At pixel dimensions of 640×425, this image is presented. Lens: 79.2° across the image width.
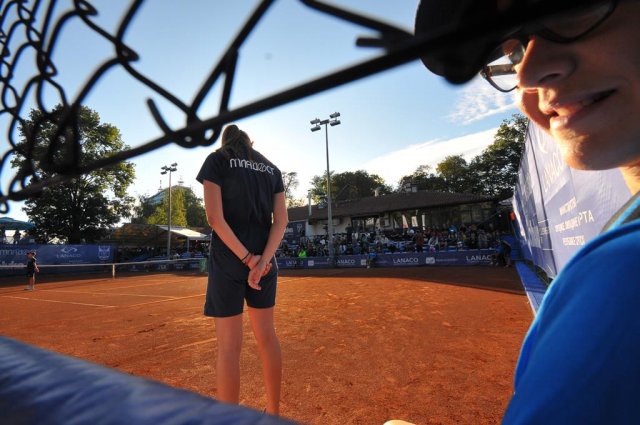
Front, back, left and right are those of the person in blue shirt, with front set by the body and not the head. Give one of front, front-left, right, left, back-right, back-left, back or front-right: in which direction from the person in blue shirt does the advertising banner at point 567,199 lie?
back-right

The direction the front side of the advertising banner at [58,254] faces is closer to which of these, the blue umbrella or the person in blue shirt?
the person in blue shirt

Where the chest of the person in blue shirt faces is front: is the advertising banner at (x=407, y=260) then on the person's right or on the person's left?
on the person's right

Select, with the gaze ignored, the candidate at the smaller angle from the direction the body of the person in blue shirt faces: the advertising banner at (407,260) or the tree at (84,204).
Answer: the tree

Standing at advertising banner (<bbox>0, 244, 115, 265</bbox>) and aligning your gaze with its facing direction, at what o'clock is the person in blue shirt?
The person in blue shirt is roughly at 12 o'clock from the advertising banner.

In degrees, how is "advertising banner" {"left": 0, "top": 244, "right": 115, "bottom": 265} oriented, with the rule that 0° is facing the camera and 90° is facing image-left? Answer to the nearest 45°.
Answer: approximately 0°

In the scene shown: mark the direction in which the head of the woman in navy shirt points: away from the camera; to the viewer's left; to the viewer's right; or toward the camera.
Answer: away from the camera

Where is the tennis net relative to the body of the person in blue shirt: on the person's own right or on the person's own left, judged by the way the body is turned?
on the person's own right

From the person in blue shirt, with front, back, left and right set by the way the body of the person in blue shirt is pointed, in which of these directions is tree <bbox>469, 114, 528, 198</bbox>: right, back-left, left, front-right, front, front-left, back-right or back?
back-right

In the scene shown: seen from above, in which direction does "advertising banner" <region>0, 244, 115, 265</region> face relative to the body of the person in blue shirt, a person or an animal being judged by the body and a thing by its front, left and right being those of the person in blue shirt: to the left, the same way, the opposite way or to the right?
to the left

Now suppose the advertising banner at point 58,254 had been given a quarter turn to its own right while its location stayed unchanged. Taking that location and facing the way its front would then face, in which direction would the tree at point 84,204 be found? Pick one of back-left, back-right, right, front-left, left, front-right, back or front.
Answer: right
